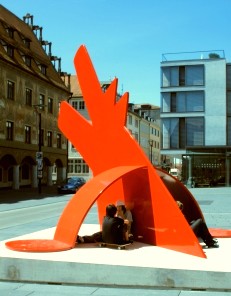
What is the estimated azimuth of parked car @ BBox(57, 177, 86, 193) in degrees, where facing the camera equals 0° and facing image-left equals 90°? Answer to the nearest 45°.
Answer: approximately 45°

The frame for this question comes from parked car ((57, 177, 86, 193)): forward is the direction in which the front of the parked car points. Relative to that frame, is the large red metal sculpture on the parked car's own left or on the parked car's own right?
on the parked car's own left
